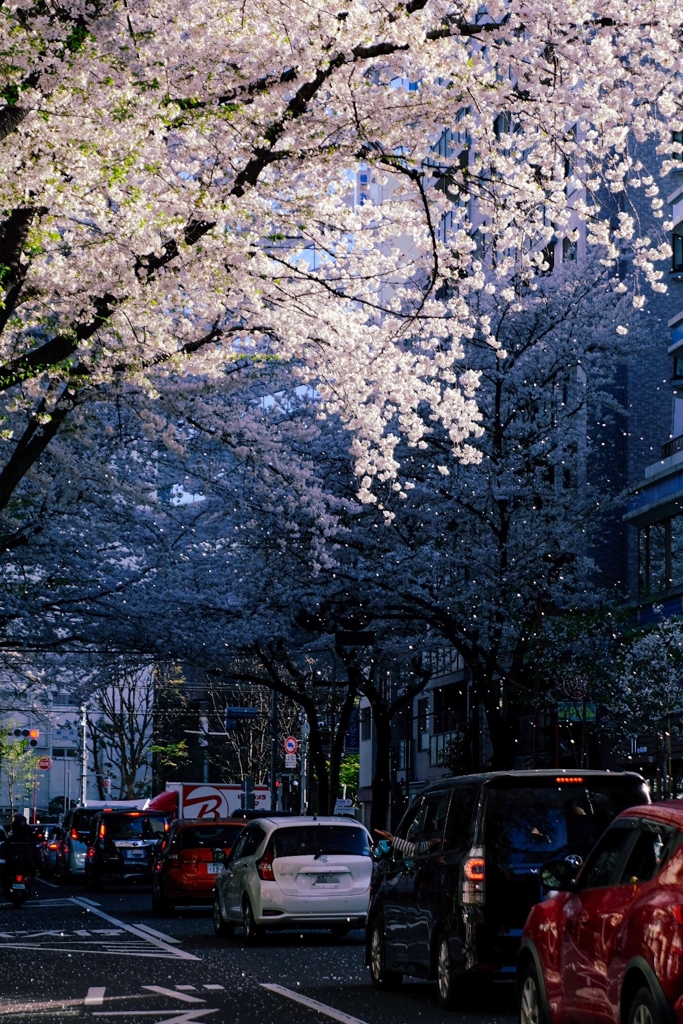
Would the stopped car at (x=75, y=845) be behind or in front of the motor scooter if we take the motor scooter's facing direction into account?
in front

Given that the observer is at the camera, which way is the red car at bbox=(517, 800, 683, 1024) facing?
facing away from the viewer and to the left of the viewer

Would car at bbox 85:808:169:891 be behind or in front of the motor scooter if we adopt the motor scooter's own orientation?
in front

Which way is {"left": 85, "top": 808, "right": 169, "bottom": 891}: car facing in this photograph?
away from the camera

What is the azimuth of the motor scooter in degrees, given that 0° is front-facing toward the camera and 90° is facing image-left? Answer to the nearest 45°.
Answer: approximately 180°

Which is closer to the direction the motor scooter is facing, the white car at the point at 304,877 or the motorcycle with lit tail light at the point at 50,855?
the motorcycle with lit tail light

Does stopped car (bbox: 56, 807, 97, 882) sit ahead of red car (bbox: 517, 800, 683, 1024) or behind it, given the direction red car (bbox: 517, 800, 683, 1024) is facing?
ahead

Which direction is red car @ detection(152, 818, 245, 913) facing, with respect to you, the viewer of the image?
facing away from the viewer
